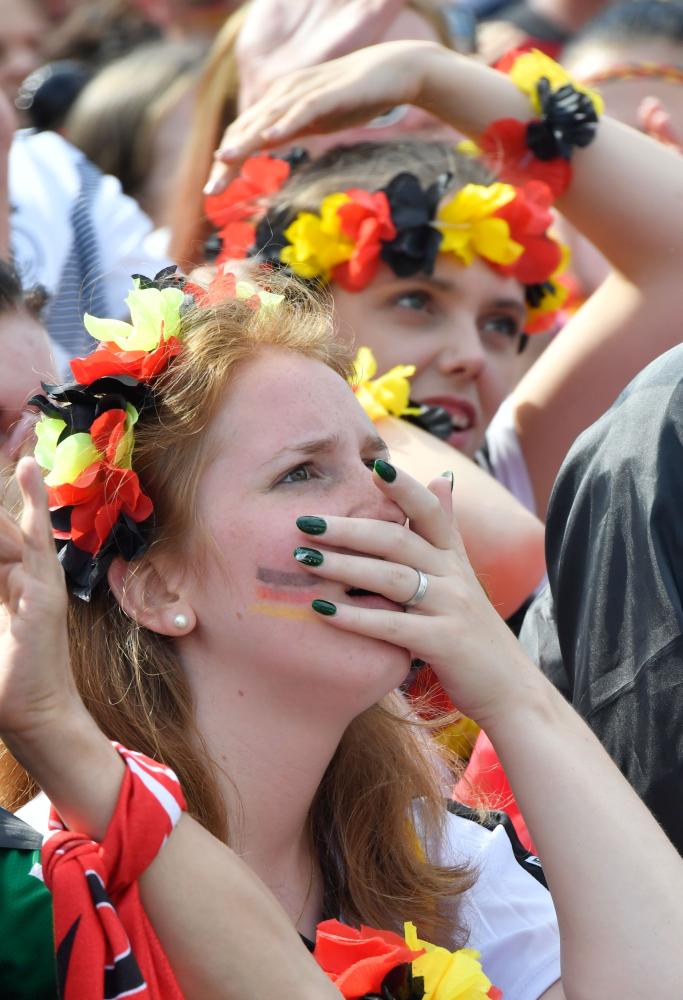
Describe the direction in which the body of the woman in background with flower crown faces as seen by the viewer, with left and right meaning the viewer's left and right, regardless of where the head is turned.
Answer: facing the viewer and to the right of the viewer
